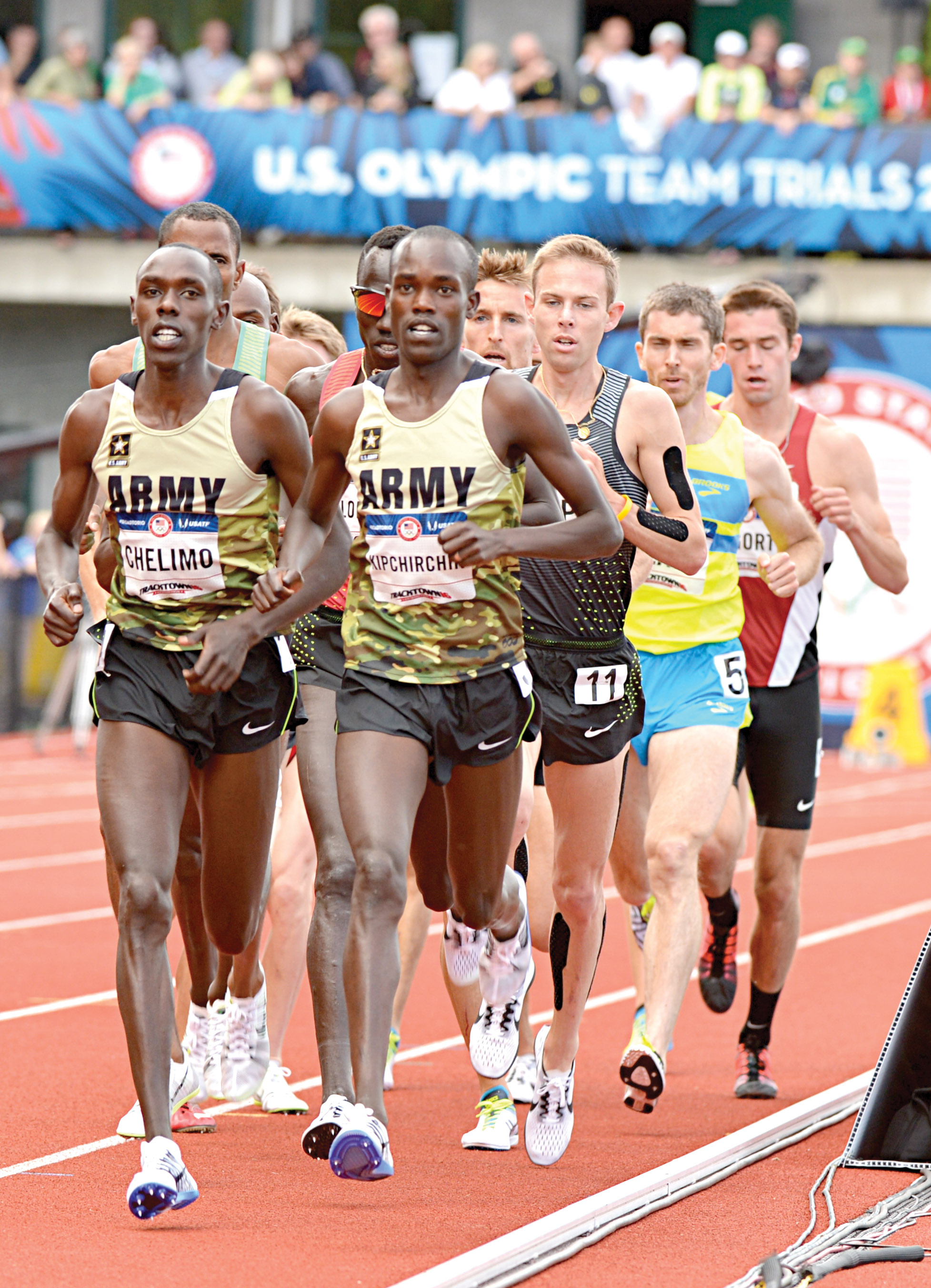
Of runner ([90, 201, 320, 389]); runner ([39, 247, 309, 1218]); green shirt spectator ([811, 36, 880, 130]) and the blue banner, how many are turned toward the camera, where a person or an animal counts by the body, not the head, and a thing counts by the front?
4

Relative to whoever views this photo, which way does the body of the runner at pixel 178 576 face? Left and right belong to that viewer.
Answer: facing the viewer

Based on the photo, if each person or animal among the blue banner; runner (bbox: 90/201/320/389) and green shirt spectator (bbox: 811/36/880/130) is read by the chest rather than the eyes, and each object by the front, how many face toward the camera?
3

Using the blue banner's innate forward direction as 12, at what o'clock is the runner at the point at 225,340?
The runner is roughly at 12 o'clock from the blue banner.

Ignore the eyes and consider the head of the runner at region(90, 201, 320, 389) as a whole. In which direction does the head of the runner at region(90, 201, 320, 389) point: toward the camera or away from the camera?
toward the camera

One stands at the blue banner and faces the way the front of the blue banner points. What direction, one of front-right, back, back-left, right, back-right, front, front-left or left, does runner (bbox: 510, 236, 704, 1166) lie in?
front

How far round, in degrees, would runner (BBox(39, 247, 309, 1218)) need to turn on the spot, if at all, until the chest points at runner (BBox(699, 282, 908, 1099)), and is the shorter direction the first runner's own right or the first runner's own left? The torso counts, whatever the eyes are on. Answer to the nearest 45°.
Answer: approximately 135° to the first runner's own left

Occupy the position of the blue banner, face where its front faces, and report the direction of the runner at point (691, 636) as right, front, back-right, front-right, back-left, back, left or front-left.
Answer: front

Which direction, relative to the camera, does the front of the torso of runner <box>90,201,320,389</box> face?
toward the camera

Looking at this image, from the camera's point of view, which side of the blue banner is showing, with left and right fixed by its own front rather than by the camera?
front

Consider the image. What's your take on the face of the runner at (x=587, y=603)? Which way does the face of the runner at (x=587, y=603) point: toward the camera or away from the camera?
toward the camera

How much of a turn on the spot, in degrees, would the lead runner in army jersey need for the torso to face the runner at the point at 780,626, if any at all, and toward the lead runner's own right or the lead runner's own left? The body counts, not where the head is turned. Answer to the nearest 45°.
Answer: approximately 135° to the lead runner's own left

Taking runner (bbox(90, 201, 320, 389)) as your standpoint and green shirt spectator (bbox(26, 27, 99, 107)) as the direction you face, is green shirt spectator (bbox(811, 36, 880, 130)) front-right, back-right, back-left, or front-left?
front-right

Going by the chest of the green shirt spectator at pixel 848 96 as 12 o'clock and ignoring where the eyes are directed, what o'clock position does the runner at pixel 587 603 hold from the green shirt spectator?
The runner is roughly at 12 o'clock from the green shirt spectator.
